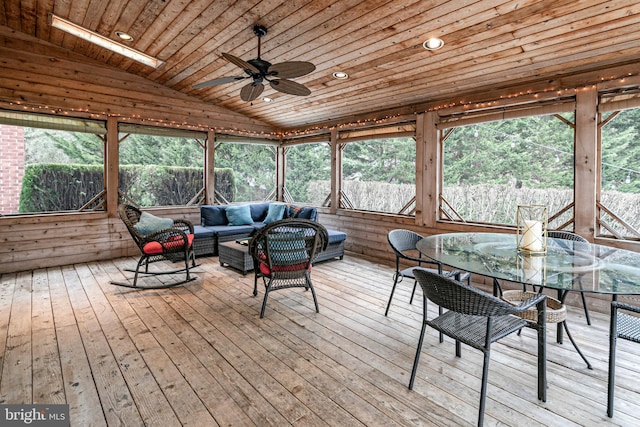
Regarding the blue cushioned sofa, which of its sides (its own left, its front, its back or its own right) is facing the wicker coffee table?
front

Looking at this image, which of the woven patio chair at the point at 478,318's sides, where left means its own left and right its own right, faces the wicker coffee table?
left

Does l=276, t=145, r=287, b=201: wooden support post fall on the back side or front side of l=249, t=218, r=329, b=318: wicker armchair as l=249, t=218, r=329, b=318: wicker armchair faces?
on the front side

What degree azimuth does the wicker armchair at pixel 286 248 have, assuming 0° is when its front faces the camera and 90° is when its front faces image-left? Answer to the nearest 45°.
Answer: approximately 180°

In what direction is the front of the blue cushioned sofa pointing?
toward the camera

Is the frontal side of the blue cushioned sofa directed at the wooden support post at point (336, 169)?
no

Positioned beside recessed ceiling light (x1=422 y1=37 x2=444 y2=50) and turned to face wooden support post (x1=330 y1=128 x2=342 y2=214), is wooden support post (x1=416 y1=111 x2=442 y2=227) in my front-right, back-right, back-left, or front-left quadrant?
front-right

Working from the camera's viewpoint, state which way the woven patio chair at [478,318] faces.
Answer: facing away from the viewer and to the right of the viewer

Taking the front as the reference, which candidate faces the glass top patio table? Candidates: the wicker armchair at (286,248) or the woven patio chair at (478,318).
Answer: the woven patio chair

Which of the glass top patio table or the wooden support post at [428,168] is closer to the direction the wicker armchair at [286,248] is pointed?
the wooden support post

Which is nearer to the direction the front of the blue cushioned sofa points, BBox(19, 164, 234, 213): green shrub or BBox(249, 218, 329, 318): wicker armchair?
the wicker armchair
